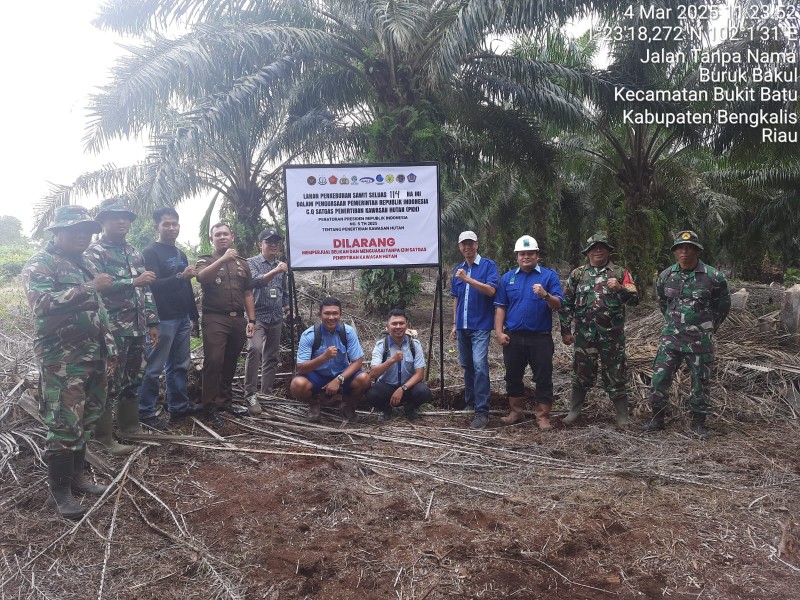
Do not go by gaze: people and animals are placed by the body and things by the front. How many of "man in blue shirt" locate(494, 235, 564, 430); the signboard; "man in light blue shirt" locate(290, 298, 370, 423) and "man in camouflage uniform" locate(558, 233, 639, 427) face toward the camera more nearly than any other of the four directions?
4

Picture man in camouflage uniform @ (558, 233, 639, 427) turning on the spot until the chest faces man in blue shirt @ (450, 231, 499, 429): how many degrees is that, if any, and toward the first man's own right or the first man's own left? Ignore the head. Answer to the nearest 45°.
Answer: approximately 90° to the first man's own right

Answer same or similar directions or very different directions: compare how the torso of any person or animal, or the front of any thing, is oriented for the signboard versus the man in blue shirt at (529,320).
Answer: same or similar directions

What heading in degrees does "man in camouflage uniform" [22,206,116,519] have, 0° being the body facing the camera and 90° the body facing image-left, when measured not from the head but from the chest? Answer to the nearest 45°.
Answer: approximately 315°

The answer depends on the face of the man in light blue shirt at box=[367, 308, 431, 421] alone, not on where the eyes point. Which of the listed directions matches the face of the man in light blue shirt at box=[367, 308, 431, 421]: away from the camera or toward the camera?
toward the camera

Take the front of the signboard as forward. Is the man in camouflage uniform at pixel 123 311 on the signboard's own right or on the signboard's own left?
on the signboard's own right

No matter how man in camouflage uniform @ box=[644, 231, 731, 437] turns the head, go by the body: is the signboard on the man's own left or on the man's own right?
on the man's own right

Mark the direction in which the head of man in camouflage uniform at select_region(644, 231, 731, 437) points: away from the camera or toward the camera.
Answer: toward the camera

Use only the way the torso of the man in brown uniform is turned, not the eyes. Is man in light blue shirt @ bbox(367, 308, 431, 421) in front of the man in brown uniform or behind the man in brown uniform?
in front

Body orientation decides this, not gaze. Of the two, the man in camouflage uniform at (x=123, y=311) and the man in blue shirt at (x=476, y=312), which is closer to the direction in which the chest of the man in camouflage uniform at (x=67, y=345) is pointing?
the man in blue shirt

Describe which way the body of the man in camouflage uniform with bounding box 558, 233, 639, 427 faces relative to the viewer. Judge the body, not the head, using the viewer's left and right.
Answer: facing the viewer

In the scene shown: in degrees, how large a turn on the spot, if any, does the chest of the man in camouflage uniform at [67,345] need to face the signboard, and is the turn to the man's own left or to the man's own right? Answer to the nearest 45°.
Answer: approximately 90° to the man's own left

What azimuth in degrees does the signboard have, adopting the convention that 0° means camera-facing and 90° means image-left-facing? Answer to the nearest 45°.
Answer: approximately 0°

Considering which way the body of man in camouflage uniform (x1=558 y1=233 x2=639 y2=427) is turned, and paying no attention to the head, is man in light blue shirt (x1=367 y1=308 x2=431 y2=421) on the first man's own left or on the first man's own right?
on the first man's own right

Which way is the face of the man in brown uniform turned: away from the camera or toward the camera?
toward the camera

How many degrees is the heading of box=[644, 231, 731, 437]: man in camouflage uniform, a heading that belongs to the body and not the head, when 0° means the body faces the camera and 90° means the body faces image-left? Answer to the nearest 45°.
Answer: approximately 0°
